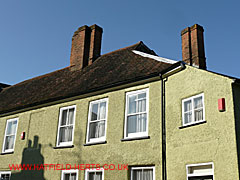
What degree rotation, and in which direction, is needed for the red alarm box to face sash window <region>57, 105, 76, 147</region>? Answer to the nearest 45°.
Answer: approximately 90° to its right

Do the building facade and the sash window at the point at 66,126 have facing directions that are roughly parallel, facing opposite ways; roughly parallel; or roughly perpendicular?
roughly parallel

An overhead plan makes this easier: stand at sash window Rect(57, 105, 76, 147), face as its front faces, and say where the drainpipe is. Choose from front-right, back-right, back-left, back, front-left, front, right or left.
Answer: left

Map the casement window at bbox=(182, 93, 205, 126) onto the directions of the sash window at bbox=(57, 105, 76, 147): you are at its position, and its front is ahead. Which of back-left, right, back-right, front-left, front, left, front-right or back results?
left

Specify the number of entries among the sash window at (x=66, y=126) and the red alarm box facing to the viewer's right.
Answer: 0

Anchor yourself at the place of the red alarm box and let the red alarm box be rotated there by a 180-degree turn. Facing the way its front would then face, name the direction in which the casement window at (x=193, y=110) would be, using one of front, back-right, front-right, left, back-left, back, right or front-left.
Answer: left

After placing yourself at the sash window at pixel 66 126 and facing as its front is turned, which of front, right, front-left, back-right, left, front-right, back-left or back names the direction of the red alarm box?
left

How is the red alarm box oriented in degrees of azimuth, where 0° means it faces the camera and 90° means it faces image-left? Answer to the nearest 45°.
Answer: approximately 45°
